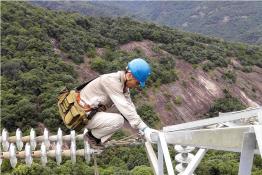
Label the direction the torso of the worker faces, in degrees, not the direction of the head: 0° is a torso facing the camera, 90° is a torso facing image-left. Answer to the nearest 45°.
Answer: approximately 270°

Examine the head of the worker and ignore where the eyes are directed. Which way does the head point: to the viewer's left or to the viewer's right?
to the viewer's right
